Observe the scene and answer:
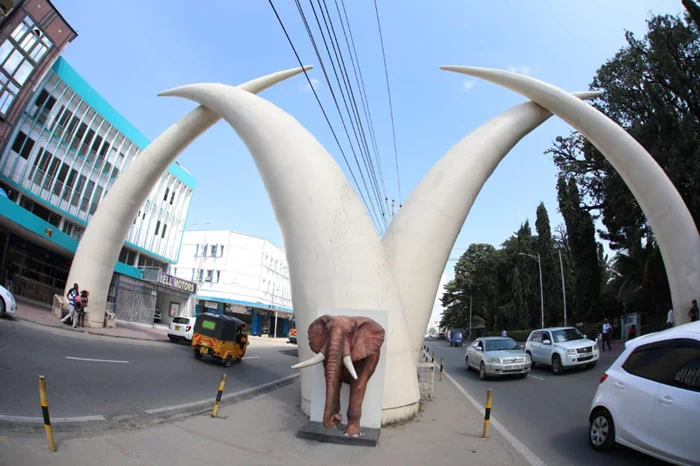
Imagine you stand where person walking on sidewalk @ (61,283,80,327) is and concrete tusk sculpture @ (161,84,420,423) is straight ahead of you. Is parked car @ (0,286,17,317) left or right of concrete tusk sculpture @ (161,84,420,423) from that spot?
right

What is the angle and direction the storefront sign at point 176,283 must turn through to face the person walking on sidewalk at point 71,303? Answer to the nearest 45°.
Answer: approximately 45° to its right

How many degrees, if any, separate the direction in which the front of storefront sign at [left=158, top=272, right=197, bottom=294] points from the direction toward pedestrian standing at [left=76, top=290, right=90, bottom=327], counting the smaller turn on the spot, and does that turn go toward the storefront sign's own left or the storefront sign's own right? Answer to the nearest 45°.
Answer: approximately 45° to the storefront sign's own right

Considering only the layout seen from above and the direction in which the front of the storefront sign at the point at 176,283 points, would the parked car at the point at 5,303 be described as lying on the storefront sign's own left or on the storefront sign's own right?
on the storefront sign's own right

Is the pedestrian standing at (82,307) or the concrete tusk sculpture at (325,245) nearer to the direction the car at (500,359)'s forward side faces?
the concrete tusk sculpture

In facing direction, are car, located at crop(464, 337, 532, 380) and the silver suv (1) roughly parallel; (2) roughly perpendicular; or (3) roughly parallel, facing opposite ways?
roughly parallel

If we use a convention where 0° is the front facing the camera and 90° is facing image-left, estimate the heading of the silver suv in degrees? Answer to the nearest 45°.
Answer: approximately 315°

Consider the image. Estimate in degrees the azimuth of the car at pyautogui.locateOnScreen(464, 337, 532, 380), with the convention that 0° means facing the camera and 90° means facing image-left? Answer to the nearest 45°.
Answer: approximately 315°

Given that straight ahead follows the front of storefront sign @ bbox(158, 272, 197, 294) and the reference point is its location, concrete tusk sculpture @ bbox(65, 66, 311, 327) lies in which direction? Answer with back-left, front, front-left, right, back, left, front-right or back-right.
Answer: front-right
